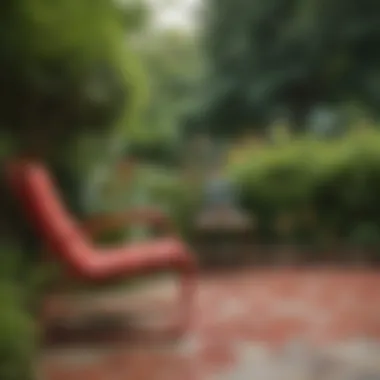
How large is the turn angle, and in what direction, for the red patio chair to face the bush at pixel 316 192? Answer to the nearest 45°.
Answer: approximately 45° to its left

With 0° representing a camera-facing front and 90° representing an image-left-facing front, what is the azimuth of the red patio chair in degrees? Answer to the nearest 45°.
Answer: approximately 270°

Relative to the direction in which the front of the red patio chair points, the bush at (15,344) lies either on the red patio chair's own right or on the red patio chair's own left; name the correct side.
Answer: on the red patio chair's own right
